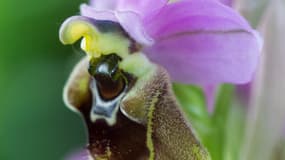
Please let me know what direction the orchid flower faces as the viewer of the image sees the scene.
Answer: facing the viewer and to the left of the viewer
